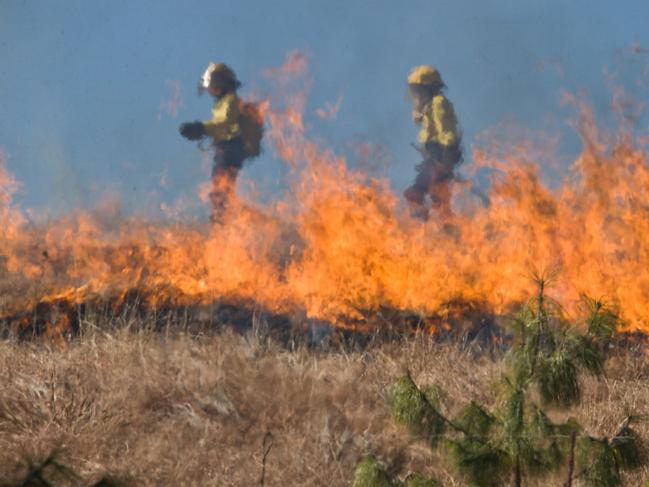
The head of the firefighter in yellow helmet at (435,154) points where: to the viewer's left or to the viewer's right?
to the viewer's left

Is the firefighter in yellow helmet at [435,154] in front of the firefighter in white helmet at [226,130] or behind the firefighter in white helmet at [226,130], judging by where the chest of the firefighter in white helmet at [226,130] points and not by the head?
behind

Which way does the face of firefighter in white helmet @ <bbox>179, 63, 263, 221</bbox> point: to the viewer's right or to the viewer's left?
to the viewer's left

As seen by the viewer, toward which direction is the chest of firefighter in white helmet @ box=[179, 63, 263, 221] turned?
to the viewer's left

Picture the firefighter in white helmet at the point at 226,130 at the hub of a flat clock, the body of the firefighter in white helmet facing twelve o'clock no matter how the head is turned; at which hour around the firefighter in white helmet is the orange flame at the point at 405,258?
The orange flame is roughly at 8 o'clock from the firefighter in white helmet.

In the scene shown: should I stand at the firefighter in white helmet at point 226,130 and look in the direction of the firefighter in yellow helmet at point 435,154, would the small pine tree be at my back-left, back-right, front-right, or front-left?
front-right

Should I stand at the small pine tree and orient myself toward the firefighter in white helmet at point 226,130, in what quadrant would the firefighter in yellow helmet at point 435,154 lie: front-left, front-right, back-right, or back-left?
front-right

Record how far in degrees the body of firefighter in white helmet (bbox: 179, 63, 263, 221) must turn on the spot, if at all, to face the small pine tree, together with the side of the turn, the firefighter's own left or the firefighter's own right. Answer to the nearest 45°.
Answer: approximately 90° to the firefighter's own left
